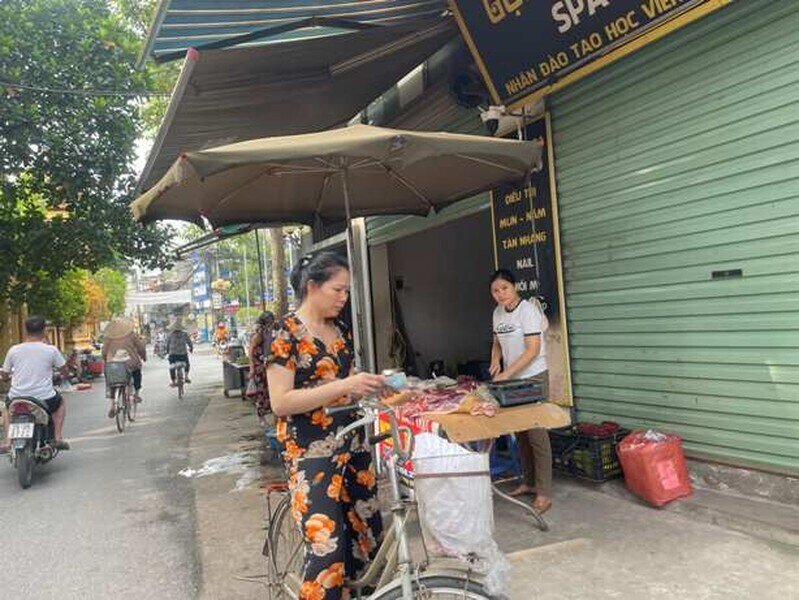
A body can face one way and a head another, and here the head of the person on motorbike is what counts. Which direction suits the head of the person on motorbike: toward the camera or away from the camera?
away from the camera

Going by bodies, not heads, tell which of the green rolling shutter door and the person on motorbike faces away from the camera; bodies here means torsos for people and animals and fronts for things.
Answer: the person on motorbike

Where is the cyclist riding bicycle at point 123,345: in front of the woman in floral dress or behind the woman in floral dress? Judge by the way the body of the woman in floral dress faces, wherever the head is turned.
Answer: behind

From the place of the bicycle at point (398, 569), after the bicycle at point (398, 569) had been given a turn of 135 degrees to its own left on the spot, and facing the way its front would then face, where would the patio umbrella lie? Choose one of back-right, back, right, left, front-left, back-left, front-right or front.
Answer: front

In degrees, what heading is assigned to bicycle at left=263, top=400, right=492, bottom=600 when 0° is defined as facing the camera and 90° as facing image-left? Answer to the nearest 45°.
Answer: approximately 315°

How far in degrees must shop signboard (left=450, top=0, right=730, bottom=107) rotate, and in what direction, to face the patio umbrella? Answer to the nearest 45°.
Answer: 0° — it already faces it

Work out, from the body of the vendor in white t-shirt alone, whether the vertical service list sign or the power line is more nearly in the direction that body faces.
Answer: the power line

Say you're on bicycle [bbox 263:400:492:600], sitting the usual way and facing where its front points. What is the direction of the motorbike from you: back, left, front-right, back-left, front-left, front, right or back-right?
back

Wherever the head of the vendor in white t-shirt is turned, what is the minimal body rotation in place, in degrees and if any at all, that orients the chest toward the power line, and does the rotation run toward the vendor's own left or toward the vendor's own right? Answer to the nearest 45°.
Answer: approximately 90° to the vendor's own right

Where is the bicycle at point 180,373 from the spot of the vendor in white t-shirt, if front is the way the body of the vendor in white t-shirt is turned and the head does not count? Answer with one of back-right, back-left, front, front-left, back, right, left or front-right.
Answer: right

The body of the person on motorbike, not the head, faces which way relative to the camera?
away from the camera
